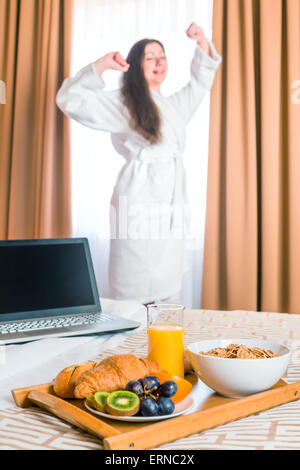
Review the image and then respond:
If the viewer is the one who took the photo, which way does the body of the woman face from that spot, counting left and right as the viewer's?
facing the viewer and to the right of the viewer

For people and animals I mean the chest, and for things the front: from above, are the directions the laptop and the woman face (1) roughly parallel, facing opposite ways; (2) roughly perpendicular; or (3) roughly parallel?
roughly parallel

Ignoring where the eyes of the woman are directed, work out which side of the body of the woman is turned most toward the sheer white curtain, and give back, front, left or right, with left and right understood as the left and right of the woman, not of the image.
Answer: back

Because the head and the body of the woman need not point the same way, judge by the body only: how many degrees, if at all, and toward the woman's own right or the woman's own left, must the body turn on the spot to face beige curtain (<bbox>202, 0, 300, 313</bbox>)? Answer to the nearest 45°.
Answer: approximately 45° to the woman's own left

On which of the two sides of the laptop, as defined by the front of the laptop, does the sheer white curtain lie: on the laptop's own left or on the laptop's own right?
on the laptop's own left

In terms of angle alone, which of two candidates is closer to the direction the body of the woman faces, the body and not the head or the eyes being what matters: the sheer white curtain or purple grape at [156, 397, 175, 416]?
the purple grape

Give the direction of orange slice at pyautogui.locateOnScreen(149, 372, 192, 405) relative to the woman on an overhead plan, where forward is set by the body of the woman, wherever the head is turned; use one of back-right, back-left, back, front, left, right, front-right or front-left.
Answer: front-right

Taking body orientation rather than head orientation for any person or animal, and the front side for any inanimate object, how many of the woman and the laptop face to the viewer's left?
0

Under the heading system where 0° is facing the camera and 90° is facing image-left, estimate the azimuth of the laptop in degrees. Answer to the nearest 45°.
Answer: approximately 315°

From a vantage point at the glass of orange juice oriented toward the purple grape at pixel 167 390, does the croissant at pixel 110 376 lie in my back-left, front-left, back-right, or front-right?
front-right
